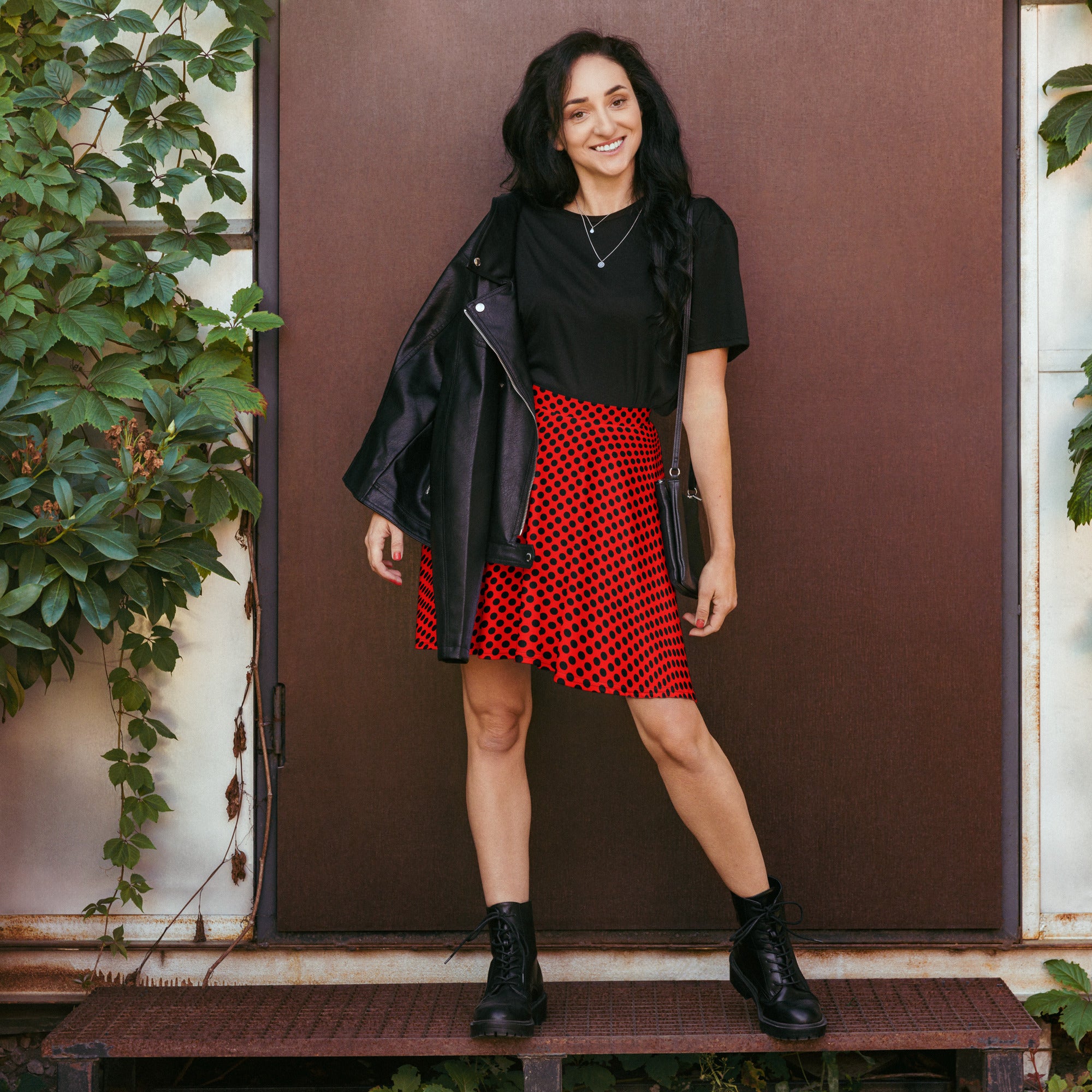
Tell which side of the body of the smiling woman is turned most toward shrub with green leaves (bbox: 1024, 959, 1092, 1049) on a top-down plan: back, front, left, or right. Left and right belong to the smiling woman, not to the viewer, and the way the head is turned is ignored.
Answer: left

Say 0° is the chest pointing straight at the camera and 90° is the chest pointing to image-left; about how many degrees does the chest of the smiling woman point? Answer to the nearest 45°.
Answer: approximately 0°

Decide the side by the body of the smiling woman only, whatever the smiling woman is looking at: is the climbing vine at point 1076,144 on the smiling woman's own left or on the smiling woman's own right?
on the smiling woman's own left

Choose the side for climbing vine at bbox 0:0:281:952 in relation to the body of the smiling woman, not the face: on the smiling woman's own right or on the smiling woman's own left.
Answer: on the smiling woman's own right
